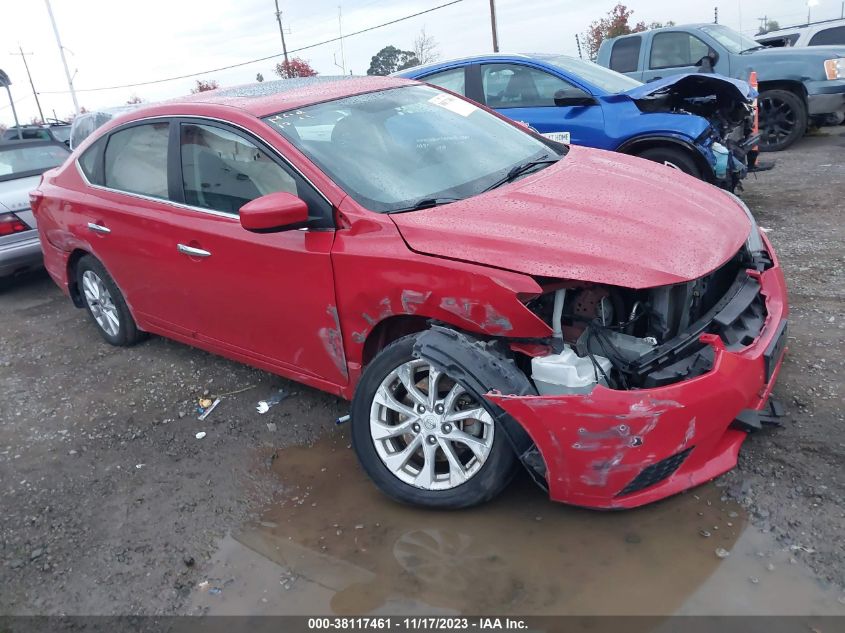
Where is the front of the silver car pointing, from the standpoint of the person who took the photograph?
facing away from the viewer and to the left of the viewer

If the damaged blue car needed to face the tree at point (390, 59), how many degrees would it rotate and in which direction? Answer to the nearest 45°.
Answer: approximately 135° to its left

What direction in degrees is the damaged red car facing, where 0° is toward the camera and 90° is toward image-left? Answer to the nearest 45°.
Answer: approximately 315°

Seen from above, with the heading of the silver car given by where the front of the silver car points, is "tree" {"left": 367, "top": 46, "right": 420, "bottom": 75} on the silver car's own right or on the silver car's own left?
on the silver car's own right

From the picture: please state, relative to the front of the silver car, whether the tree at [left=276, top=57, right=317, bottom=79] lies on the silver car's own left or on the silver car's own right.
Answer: on the silver car's own right

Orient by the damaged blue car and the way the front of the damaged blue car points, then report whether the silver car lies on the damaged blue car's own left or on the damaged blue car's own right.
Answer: on the damaged blue car's own right
